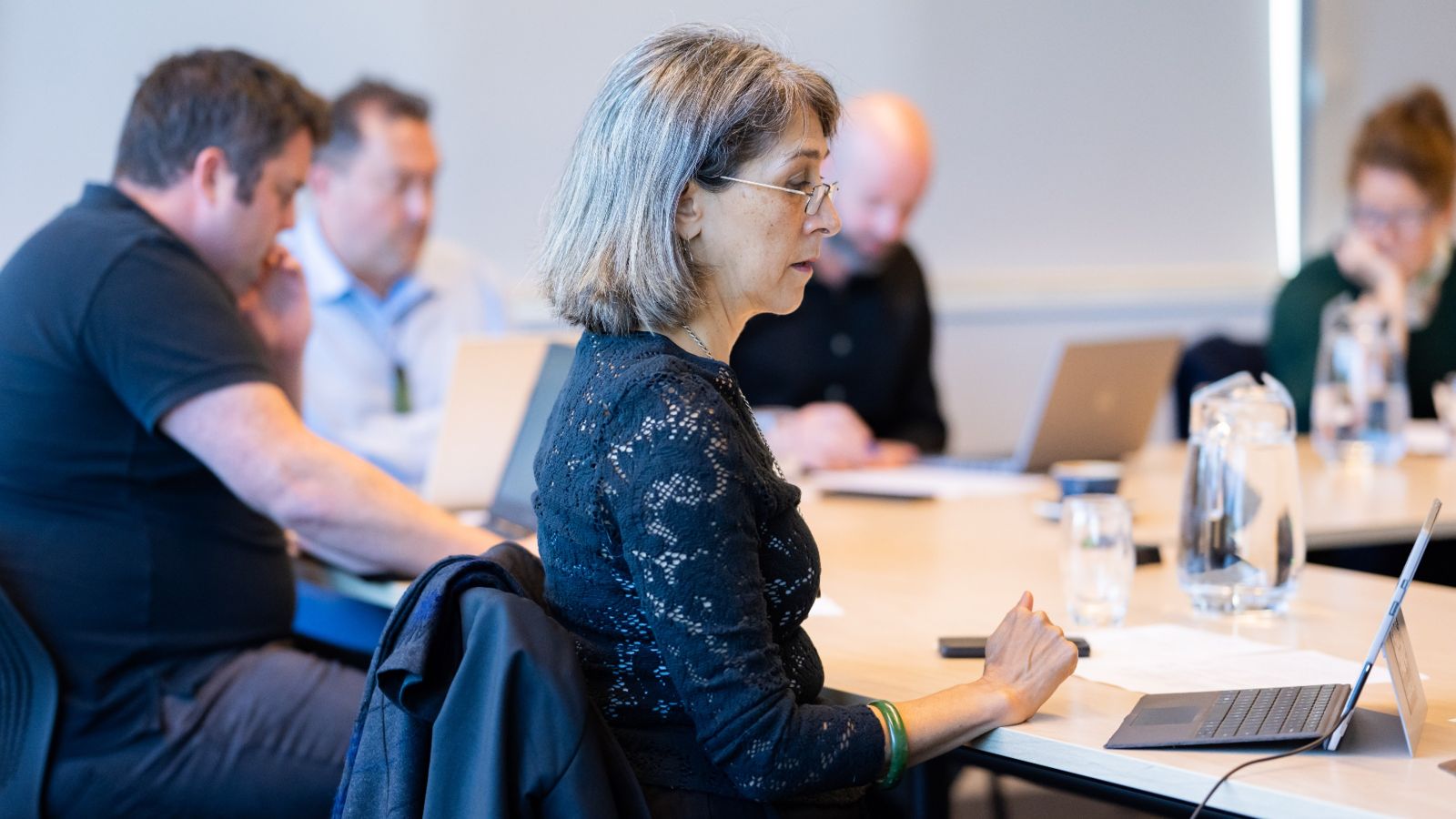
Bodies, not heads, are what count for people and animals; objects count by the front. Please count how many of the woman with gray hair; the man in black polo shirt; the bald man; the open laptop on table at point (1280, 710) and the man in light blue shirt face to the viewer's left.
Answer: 1

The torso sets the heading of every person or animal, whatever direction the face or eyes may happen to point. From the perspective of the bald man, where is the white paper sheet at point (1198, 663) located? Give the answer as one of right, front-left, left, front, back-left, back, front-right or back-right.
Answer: front

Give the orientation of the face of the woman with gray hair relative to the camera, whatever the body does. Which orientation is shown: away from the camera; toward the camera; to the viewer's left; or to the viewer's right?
to the viewer's right

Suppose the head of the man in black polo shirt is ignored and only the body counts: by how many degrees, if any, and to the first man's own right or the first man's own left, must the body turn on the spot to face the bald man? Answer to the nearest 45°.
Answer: approximately 45° to the first man's own left

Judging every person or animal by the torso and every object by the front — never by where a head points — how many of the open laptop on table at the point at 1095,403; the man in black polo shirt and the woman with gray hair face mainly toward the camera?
0

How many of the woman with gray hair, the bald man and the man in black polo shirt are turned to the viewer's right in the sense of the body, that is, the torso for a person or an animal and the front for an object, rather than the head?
2

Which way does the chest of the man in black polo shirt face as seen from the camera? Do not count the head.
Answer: to the viewer's right

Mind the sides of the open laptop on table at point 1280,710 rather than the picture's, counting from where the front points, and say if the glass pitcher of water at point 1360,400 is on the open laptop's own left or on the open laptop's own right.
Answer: on the open laptop's own right

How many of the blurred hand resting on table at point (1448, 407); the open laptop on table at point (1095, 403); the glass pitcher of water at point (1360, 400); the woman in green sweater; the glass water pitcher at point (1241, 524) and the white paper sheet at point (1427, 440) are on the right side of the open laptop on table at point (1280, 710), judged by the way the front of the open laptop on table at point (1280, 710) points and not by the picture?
6

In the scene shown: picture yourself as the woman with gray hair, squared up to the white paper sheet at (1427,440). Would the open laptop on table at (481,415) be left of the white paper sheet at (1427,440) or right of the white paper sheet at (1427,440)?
left

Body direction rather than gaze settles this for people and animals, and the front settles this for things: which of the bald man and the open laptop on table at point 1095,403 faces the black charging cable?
the bald man

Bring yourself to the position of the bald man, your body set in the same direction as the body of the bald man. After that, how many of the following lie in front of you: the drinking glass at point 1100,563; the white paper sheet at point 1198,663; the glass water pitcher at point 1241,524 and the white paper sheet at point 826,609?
4

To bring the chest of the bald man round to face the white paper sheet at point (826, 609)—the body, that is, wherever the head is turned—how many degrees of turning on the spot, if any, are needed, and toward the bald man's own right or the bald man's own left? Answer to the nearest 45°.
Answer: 0° — they already face it

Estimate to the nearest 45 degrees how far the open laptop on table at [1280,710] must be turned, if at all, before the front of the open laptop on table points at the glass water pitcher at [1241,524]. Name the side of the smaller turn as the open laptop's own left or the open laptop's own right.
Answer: approximately 90° to the open laptop's own right

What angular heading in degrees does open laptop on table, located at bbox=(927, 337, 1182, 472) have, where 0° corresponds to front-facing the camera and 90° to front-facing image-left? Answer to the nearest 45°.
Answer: approximately 135°

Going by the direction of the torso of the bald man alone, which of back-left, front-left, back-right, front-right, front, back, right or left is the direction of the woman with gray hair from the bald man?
front

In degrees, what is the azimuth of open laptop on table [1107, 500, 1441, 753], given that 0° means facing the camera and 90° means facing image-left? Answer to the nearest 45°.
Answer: approximately 90°

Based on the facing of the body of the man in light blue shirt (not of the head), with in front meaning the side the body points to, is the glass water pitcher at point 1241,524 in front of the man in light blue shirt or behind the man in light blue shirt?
in front
